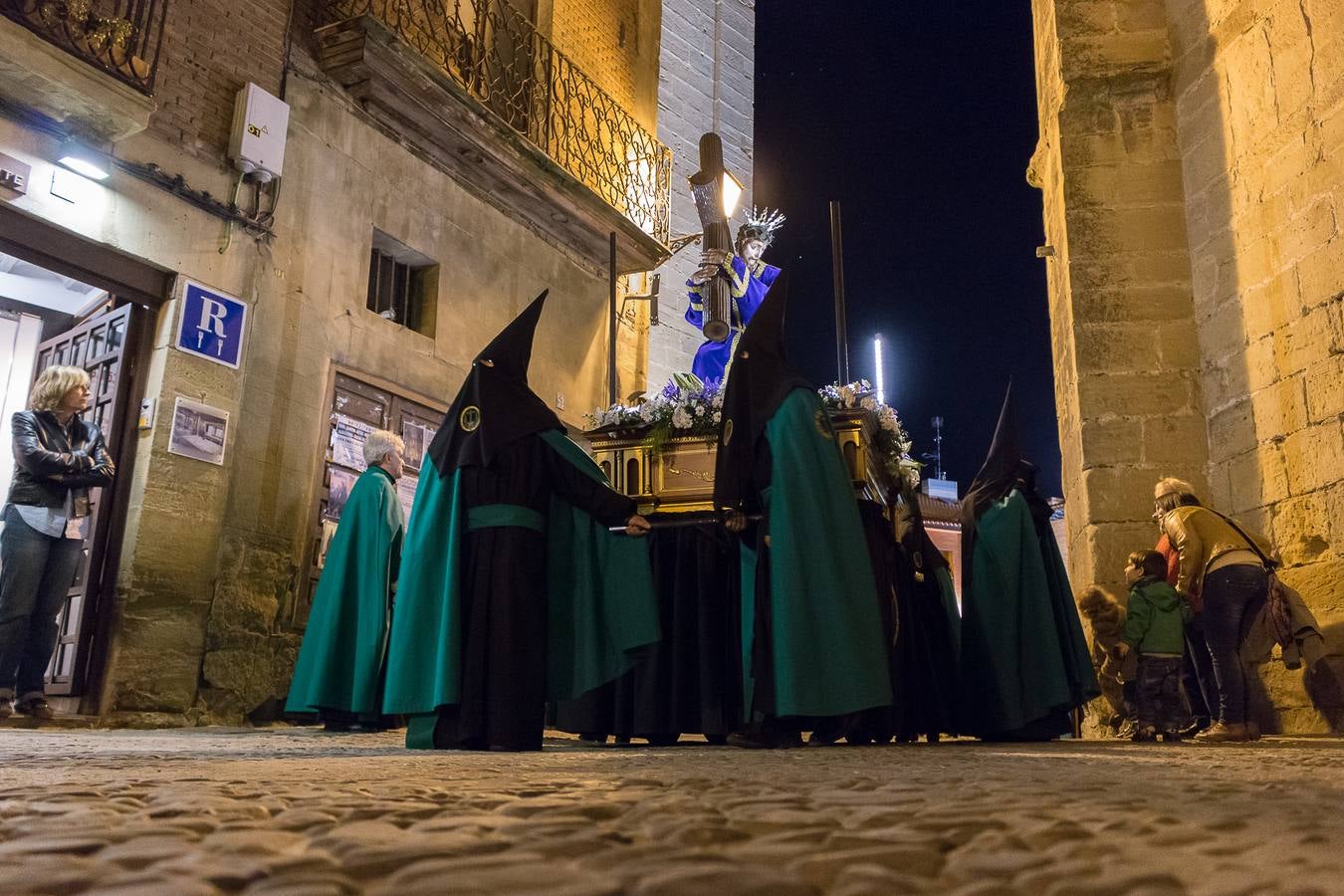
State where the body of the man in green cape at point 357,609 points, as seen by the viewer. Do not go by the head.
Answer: to the viewer's right

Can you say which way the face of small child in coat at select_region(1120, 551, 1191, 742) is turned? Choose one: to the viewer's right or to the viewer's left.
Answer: to the viewer's left

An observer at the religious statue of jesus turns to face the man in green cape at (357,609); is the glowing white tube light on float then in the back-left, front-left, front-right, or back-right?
back-right

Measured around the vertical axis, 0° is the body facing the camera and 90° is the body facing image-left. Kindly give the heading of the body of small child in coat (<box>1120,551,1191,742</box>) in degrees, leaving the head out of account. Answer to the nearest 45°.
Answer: approximately 135°

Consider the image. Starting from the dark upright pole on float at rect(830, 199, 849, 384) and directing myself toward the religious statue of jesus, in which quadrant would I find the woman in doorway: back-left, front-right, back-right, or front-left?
front-left

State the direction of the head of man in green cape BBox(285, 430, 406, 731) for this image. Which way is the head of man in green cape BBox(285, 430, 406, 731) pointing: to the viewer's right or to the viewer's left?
to the viewer's right

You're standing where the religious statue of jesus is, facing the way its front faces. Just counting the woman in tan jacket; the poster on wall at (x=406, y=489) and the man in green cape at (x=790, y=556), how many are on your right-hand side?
1

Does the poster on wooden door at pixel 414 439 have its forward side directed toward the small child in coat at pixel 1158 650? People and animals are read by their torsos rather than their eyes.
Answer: yes

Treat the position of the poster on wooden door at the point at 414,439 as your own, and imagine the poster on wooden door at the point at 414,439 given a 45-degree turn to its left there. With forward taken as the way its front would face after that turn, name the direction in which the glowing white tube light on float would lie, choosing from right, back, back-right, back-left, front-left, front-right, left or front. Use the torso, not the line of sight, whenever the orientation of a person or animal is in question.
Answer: front-left

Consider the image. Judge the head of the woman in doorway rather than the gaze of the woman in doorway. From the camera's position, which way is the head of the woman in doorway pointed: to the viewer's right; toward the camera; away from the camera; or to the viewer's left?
to the viewer's right

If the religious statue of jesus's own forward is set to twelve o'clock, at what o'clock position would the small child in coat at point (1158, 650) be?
The small child in coat is roughly at 8 o'clock from the religious statue of jesus.

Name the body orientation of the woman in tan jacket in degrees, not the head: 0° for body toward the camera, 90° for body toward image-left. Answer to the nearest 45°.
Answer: approximately 135°

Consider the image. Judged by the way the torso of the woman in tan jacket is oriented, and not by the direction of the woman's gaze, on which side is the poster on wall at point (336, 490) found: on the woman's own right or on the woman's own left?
on the woman's own left
